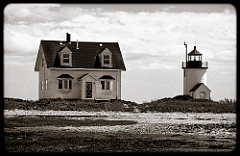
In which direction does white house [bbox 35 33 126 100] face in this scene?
toward the camera

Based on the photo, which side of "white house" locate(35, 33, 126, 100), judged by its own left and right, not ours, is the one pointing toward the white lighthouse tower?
left
